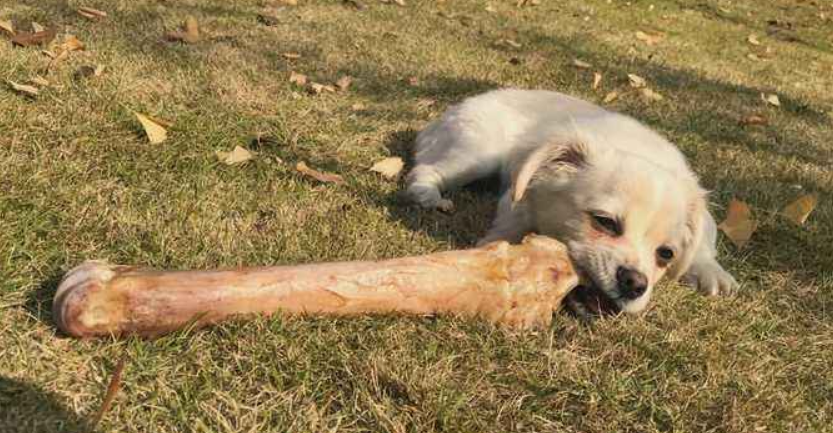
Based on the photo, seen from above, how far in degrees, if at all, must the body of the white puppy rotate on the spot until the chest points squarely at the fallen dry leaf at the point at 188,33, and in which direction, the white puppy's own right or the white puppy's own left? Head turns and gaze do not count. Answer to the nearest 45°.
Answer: approximately 180°

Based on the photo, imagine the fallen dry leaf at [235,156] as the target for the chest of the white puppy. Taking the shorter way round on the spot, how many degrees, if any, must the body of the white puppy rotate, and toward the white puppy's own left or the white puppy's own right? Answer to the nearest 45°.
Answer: approximately 135° to the white puppy's own right

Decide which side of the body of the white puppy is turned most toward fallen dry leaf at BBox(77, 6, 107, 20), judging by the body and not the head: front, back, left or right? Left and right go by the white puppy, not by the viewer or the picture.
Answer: back

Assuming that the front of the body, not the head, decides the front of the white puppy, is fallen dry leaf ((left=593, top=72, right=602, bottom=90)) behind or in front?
behind

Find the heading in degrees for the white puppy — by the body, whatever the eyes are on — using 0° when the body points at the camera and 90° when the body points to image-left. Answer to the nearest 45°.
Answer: approximately 315°

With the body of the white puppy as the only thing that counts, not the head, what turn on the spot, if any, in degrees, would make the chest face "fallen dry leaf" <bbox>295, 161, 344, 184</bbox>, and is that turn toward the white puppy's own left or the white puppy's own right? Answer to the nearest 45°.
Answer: approximately 135° to the white puppy's own right

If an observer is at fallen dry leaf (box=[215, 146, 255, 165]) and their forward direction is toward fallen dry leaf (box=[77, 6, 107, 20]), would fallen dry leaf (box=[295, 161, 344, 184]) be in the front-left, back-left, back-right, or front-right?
back-right

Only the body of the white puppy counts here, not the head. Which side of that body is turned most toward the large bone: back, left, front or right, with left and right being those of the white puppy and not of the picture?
right

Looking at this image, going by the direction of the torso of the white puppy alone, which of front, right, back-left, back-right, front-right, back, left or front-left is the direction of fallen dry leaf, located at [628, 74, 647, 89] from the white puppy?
back-left

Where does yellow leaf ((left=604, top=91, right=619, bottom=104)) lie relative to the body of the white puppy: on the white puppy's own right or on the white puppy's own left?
on the white puppy's own left

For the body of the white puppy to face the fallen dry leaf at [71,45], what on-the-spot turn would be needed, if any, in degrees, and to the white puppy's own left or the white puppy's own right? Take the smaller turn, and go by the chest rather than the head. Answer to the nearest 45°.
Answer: approximately 135° to the white puppy's own right

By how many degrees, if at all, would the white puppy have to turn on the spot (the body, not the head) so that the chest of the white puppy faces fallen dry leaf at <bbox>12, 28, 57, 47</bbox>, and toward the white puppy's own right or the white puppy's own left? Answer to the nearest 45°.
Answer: approximately 135° to the white puppy's own right

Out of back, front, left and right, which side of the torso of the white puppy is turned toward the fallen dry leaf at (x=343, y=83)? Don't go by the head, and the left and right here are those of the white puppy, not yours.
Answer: back

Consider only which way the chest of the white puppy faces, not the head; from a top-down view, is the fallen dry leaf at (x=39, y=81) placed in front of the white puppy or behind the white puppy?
behind
